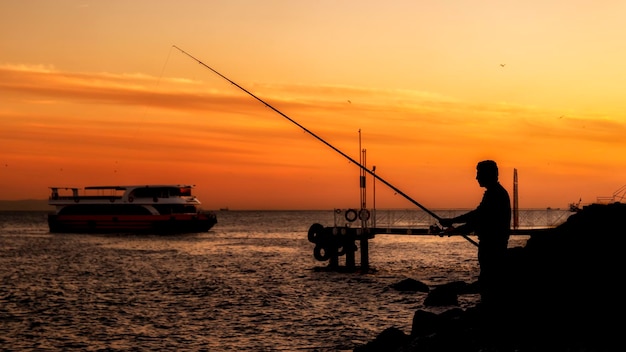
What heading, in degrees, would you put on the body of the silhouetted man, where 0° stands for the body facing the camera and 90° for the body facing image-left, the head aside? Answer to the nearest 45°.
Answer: approximately 90°

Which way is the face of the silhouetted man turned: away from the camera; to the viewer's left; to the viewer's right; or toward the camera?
to the viewer's left

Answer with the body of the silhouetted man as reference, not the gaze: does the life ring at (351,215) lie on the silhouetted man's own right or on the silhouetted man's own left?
on the silhouetted man's own right

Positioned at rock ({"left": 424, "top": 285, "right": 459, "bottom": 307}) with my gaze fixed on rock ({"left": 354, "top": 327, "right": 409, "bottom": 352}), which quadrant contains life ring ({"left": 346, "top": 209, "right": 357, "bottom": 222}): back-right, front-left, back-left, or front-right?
back-right

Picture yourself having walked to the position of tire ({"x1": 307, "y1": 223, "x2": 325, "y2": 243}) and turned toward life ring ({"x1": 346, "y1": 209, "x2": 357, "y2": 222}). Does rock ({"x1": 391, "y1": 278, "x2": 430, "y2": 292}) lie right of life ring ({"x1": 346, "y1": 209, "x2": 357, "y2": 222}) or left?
right
